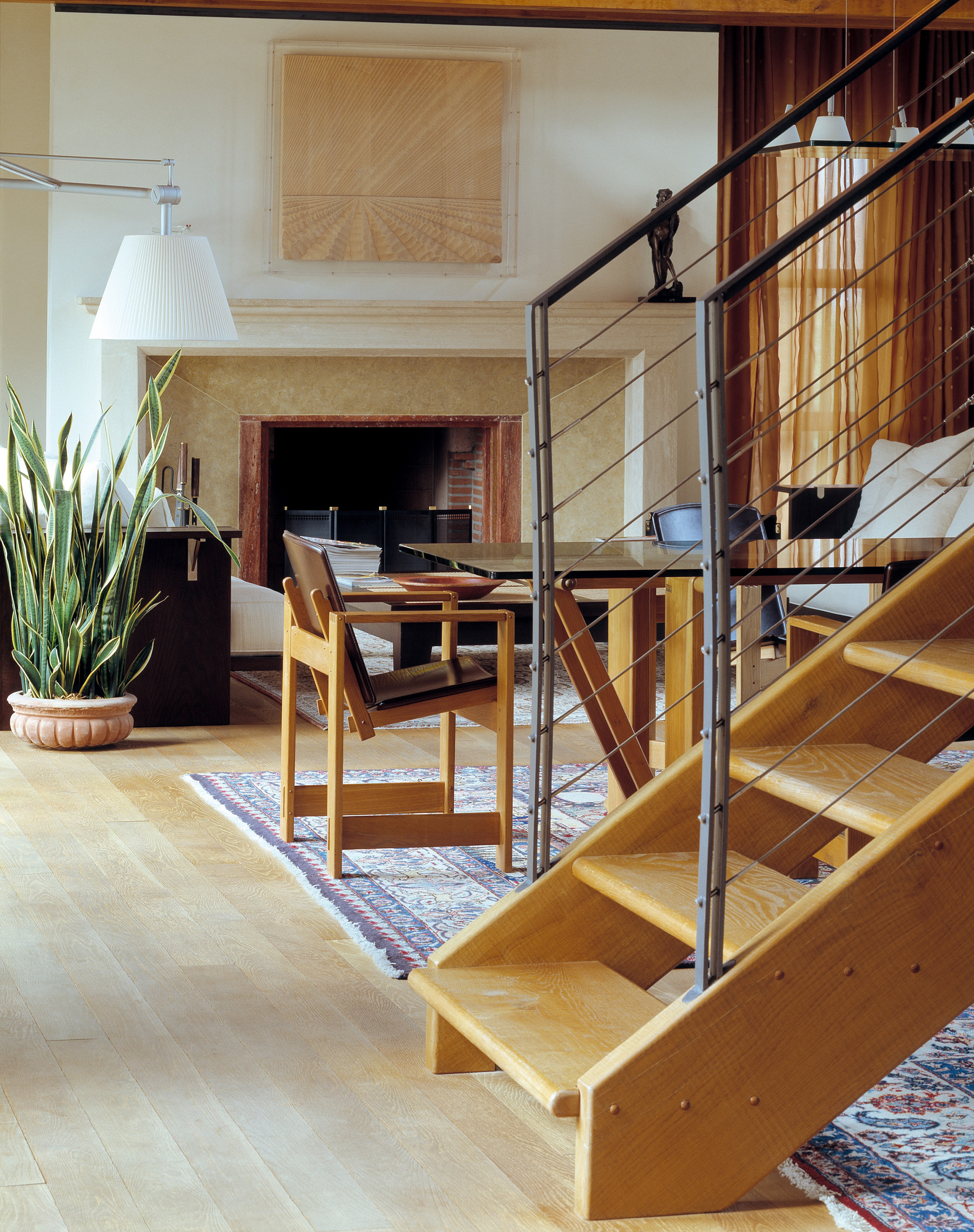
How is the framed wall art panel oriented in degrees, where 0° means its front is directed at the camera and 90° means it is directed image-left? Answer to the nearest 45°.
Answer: approximately 0°

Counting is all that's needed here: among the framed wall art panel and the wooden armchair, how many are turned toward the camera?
1

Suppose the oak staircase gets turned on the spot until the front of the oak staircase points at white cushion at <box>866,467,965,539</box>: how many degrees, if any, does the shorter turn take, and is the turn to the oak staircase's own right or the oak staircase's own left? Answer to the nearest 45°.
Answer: approximately 135° to the oak staircase's own right

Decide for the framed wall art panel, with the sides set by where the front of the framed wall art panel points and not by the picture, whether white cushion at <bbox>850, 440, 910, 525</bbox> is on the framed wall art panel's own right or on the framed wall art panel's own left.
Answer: on the framed wall art panel's own left

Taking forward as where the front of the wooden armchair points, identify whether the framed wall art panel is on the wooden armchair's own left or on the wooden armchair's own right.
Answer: on the wooden armchair's own left

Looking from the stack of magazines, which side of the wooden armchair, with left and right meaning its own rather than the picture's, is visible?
left

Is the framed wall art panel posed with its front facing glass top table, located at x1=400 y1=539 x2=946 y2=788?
yes

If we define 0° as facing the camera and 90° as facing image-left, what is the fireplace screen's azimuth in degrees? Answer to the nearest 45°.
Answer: approximately 0°

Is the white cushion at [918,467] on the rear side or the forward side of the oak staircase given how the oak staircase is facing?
on the rear side

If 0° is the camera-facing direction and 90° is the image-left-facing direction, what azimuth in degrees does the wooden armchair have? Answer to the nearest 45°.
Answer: approximately 270°

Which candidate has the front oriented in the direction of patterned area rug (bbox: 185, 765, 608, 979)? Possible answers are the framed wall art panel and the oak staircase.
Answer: the framed wall art panel

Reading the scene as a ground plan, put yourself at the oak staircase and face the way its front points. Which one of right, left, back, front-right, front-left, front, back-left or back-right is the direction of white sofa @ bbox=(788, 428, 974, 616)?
back-right
